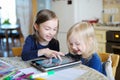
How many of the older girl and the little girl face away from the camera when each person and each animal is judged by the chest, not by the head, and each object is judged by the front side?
0

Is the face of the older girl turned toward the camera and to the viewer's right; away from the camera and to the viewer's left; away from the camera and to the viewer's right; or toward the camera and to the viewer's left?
toward the camera and to the viewer's right

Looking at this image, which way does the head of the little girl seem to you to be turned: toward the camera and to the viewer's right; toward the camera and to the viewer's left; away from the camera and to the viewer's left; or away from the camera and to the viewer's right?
toward the camera and to the viewer's left

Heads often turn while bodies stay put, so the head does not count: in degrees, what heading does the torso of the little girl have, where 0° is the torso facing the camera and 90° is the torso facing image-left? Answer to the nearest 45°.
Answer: approximately 45°

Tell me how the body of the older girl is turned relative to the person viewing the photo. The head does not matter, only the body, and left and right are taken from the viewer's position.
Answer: facing the viewer and to the right of the viewer
